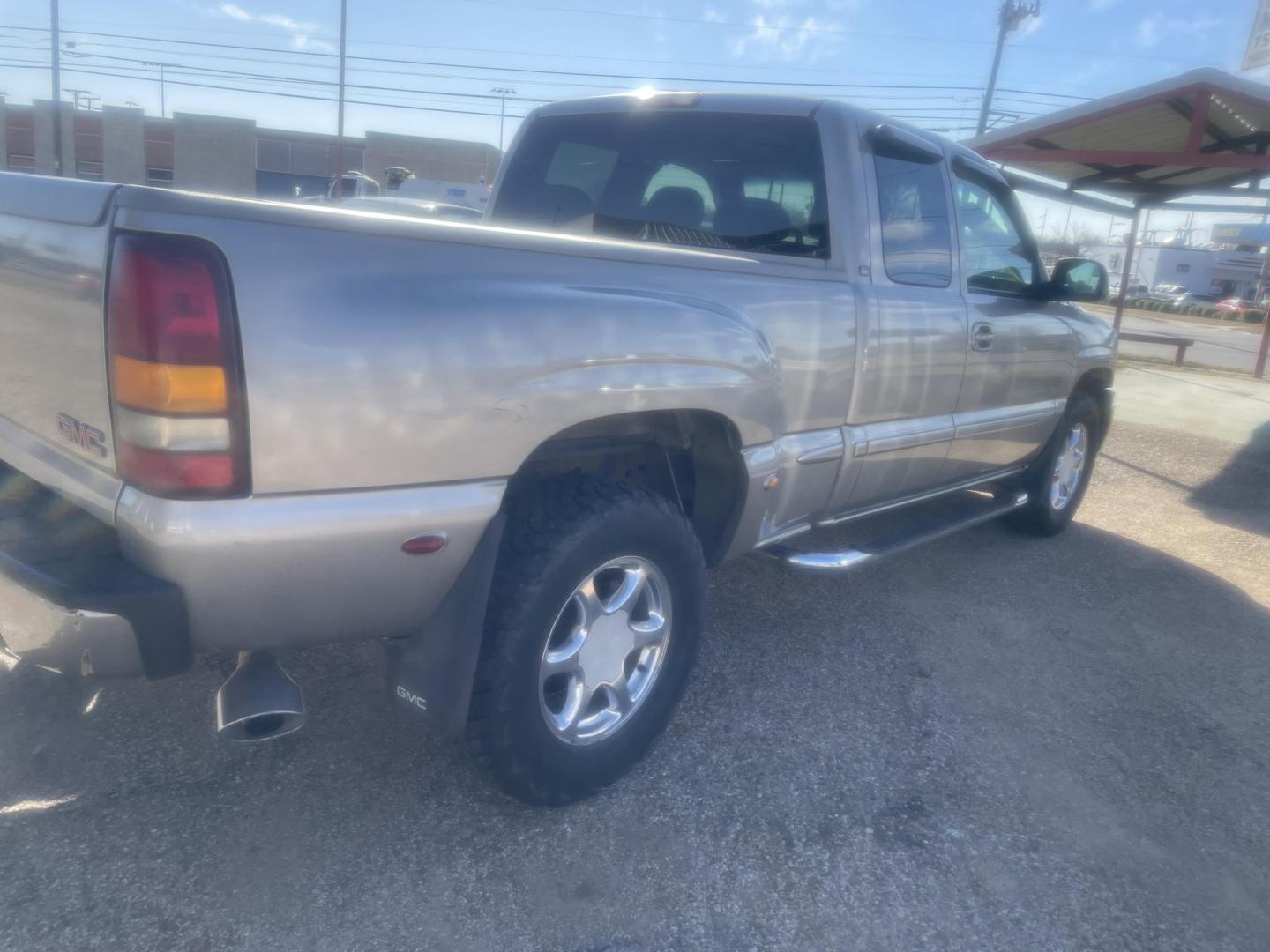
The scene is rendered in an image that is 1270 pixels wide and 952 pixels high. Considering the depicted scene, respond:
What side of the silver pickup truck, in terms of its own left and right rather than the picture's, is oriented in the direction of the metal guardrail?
front

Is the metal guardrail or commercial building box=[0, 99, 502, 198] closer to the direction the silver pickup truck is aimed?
the metal guardrail

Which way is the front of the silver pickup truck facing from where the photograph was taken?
facing away from the viewer and to the right of the viewer

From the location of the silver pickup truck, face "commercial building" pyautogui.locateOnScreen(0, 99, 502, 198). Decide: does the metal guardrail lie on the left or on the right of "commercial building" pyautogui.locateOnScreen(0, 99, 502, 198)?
right

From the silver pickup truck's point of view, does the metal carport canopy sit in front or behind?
in front

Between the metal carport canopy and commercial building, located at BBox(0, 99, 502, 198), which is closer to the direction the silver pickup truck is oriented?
the metal carport canopy

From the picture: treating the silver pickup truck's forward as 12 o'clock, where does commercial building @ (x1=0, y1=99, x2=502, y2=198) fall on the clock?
The commercial building is roughly at 10 o'clock from the silver pickup truck.

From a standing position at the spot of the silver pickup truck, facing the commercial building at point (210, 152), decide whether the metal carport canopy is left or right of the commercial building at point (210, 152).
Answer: right
